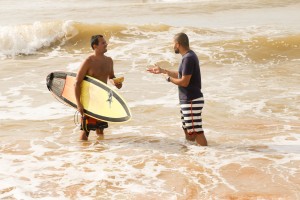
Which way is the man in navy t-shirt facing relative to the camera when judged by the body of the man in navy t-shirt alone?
to the viewer's left
